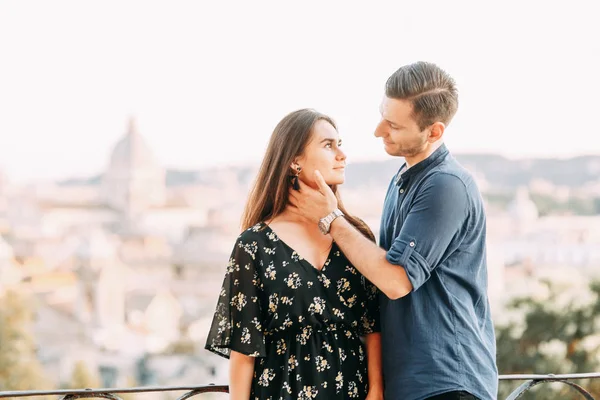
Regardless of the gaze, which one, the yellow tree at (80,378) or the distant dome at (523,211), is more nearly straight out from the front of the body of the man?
the yellow tree

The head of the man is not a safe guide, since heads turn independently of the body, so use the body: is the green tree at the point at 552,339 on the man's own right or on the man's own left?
on the man's own right

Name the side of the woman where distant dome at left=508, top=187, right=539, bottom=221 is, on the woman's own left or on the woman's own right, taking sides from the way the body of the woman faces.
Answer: on the woman's own left

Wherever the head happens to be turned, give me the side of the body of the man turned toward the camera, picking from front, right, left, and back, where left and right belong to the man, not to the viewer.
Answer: left

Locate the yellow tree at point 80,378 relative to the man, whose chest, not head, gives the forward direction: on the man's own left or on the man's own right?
on the man's own right

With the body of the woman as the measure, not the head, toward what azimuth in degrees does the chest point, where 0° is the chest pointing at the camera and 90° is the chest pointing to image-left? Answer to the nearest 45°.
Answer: approximately 315°

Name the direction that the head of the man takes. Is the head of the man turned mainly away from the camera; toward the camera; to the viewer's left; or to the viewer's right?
to the viewer's left

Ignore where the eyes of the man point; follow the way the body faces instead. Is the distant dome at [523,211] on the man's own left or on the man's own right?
on the man's own right

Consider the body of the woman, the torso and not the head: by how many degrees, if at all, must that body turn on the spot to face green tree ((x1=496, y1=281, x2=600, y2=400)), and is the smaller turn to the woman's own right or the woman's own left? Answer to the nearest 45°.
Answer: approximately 135° to the woman's own left

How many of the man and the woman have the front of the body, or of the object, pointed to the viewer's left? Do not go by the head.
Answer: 1
